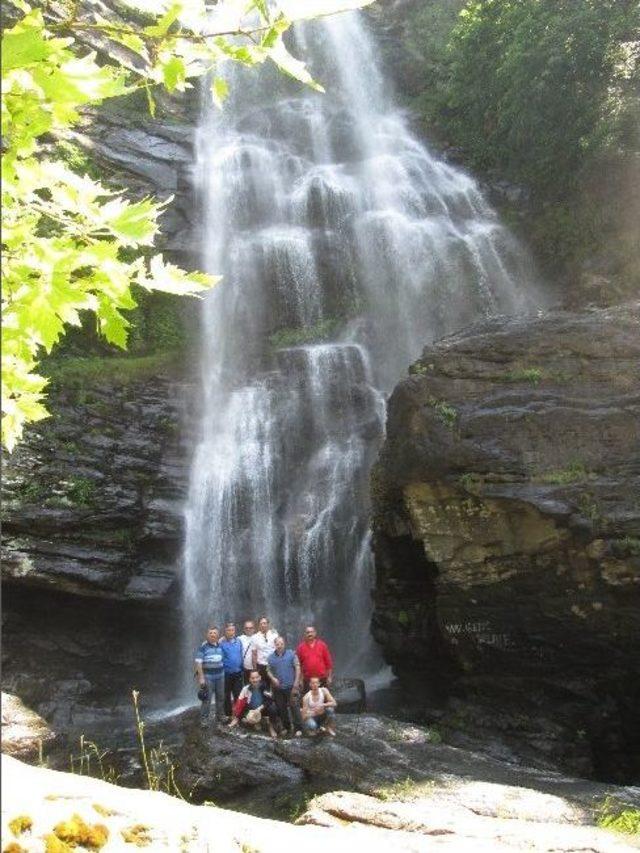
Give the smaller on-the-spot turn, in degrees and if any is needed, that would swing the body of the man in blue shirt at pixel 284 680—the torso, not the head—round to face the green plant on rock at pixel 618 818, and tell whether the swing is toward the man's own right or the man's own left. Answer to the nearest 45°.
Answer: approximately 45° to the man's own left

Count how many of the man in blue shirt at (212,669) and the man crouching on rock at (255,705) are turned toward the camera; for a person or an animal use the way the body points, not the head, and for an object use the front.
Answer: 2

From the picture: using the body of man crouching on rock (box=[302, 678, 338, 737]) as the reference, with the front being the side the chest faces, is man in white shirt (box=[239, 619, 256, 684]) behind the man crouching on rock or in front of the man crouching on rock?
behind

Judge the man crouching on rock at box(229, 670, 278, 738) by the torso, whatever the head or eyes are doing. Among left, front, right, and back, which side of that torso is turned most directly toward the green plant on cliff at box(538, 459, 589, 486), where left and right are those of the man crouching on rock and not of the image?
left

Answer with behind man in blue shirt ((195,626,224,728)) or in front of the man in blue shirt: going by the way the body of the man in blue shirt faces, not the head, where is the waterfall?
behind

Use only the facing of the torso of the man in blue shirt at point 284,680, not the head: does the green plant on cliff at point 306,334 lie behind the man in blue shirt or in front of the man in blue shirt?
behind

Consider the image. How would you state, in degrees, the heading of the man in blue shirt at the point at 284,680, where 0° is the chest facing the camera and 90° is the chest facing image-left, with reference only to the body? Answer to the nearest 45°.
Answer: approximately 0°

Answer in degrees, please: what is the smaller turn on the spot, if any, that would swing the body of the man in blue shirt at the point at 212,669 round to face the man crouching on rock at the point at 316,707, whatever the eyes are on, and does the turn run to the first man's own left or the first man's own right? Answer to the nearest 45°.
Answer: approximately 45° to the first man's own left
